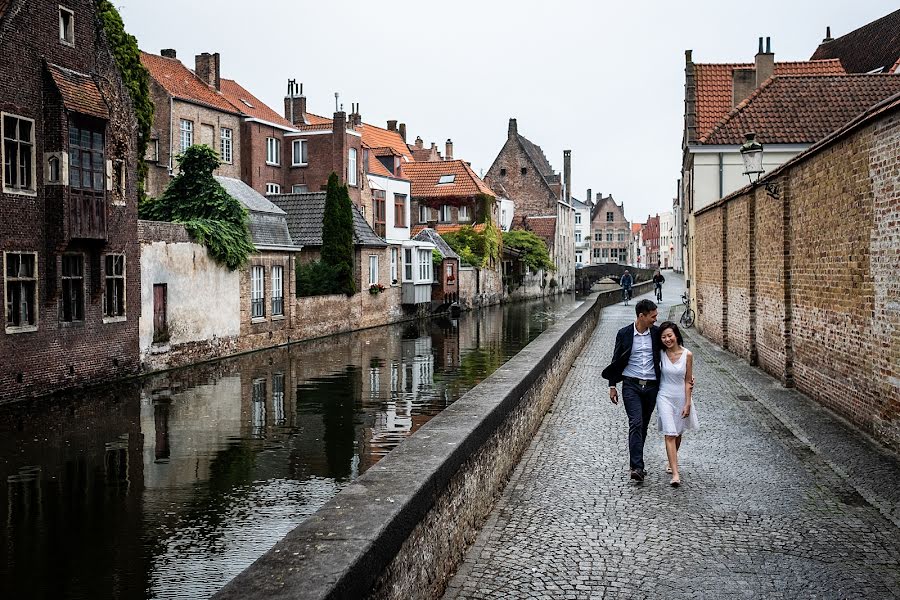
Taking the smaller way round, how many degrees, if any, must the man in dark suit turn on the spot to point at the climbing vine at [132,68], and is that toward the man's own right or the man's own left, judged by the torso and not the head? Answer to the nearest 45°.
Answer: approximately 135° to the man's own right

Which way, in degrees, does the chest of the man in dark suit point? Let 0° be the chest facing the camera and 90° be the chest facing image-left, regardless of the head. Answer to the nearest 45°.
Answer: approximately 0°

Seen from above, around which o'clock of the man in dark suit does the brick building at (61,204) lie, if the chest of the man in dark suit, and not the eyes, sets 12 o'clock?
The brick building is roughly at 4 o'clock from the man in dark suit.

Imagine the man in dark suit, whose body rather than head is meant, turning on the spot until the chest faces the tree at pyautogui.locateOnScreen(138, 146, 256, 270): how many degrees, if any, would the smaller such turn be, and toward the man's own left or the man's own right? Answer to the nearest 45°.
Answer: approximately 135° to the man's own right

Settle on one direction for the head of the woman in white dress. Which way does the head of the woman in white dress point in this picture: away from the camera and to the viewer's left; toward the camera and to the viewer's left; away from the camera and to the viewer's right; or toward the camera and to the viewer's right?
toward the camera and to the viewer's left

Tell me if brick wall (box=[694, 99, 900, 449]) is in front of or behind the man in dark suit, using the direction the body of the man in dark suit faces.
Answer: behind

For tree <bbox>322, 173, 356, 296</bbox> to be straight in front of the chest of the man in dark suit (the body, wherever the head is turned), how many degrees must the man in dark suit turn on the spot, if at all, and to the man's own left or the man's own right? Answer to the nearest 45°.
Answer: approximately 135° to the man's own right
